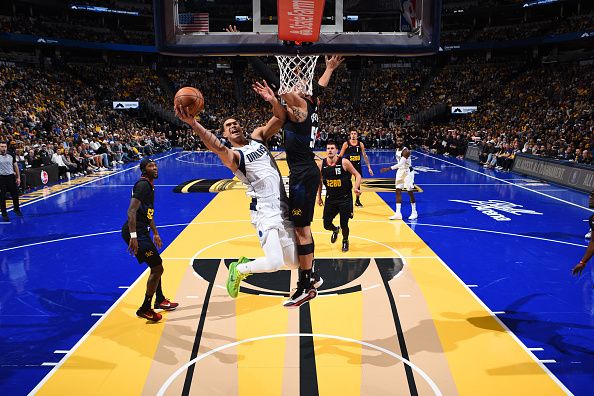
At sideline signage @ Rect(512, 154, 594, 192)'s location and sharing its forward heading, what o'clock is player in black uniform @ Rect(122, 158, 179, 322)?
The player in black uniform is roughly at 11 o'clock from the sideline signage.

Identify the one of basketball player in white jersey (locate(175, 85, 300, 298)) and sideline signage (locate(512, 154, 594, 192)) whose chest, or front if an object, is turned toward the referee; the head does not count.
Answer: the sideline signage

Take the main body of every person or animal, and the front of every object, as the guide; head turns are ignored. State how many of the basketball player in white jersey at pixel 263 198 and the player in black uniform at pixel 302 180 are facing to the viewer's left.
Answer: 1

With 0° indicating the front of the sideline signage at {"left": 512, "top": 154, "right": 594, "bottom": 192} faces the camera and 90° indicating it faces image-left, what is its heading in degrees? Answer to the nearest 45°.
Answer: approximately 45°

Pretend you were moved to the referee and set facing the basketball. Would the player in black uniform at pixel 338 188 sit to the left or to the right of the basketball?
left

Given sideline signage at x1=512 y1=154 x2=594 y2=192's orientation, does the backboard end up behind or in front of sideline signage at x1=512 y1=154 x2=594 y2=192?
in front

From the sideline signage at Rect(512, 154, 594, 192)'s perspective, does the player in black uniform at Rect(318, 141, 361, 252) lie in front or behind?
in front

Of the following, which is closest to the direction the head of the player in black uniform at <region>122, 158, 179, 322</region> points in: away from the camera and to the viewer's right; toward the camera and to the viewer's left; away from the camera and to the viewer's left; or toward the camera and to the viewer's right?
toward the camera and to the viewer's right
